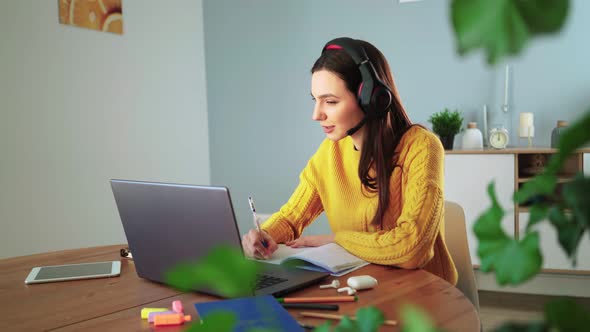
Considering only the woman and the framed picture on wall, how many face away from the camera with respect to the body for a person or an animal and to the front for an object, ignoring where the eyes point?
0

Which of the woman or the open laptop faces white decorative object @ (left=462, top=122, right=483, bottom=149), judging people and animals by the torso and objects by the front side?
the open laptop

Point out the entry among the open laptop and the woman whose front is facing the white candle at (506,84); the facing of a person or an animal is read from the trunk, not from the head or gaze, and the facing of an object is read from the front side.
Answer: the open laptop

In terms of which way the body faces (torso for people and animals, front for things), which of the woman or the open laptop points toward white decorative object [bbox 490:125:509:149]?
the open laptop

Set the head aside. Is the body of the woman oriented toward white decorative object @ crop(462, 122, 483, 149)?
no

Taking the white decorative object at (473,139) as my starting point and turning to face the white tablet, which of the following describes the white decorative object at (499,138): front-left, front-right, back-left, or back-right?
back-left

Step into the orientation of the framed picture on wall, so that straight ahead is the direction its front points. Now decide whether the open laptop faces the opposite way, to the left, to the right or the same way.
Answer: to the left

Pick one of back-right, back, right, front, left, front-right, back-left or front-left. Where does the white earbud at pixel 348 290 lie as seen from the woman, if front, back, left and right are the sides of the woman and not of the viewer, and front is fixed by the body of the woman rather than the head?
front-left

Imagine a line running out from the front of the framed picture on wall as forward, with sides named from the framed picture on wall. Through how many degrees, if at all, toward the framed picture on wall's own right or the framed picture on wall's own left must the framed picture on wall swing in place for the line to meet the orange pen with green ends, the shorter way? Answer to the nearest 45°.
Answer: approximately 45° to the framed picture on wall's own right

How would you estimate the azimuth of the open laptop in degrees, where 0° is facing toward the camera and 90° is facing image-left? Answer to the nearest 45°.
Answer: approximately 225°

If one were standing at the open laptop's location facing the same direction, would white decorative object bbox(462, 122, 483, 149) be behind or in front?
in front

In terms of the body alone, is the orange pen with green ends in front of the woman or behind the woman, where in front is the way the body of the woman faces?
in front

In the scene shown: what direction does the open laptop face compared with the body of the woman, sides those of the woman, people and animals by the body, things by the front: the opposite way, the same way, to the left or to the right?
the opposite way

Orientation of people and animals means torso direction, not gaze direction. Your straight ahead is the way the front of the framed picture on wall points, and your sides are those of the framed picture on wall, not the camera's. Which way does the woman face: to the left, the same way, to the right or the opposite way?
to the right

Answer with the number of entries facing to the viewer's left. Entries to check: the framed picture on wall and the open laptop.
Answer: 0

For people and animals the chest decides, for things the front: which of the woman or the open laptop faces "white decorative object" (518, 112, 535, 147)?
the open laptop

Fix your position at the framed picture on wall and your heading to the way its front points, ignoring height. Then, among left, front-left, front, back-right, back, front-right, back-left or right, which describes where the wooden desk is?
front-right

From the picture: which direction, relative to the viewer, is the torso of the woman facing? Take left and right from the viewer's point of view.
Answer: facing the viewer and to the left of the viewer
